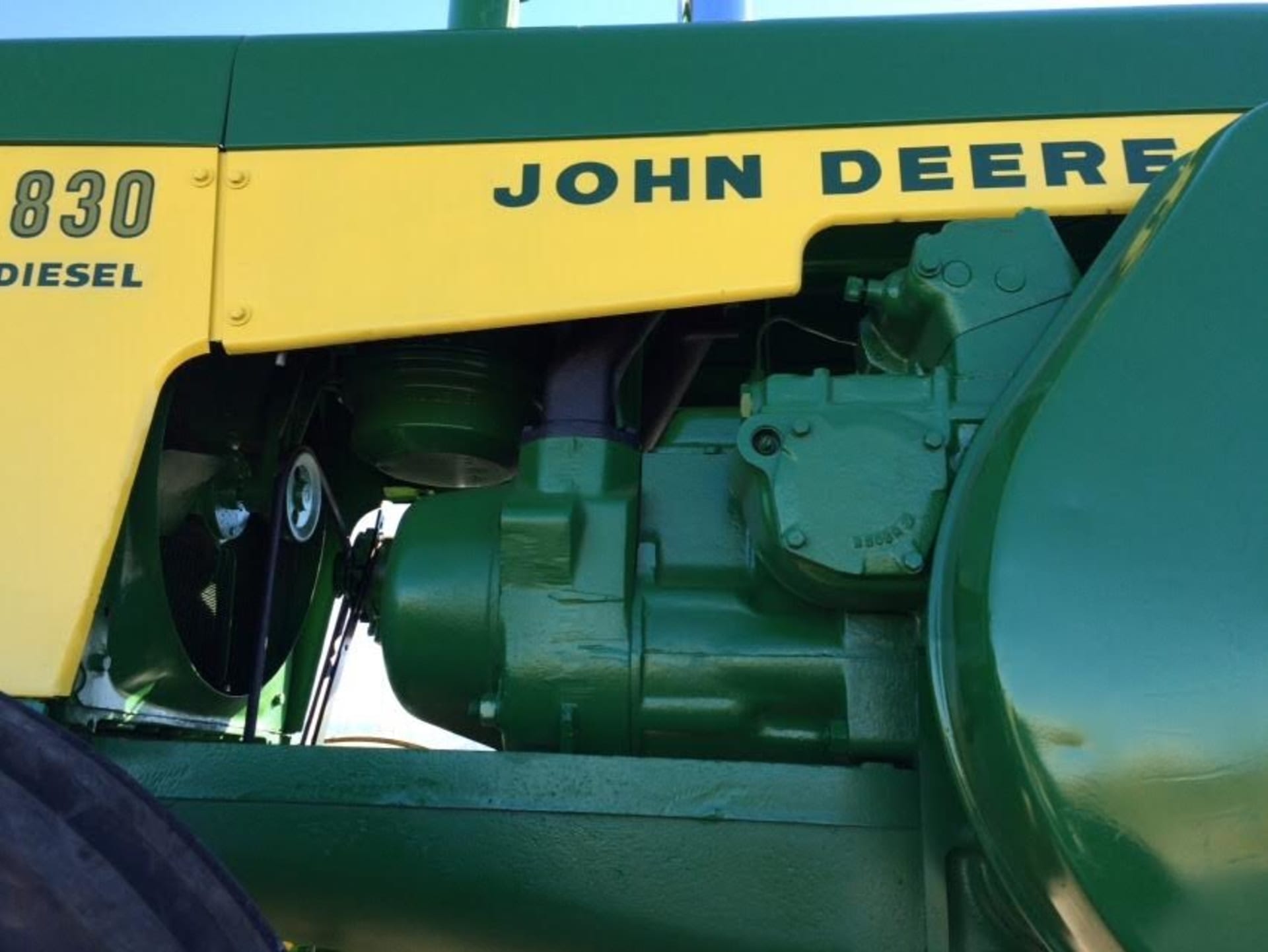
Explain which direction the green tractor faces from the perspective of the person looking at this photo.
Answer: facing to the left of the viewer
